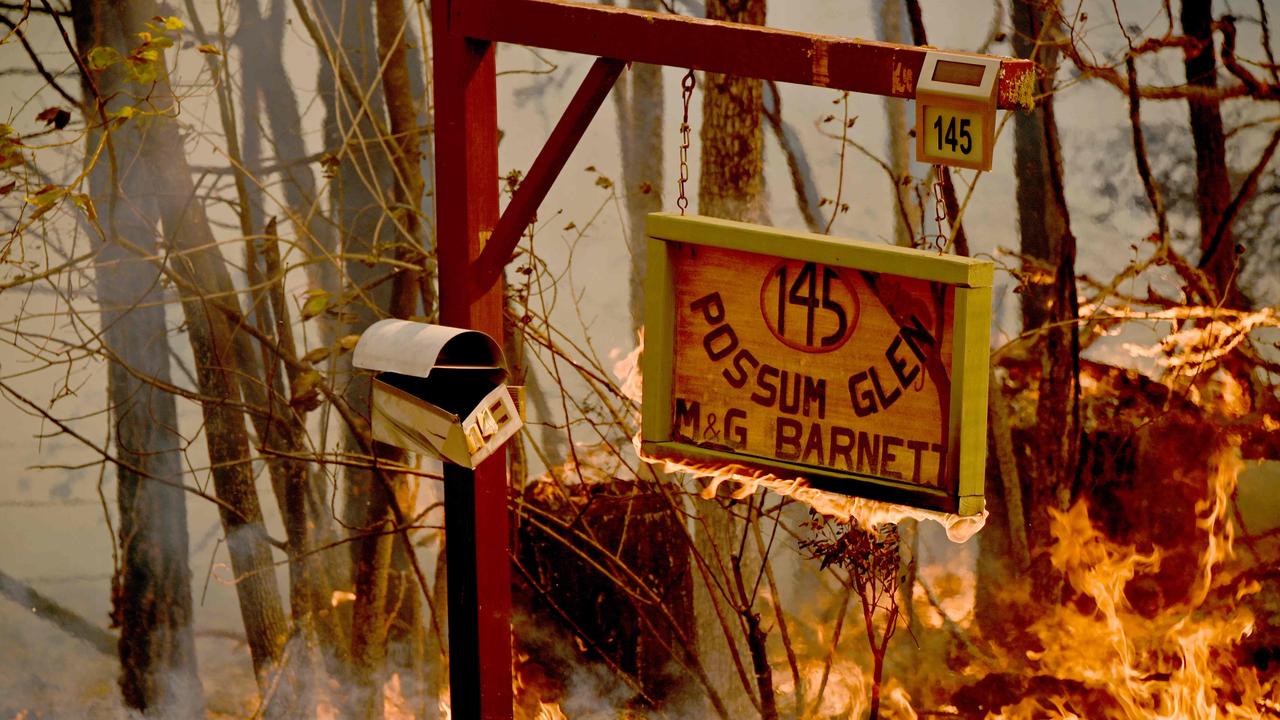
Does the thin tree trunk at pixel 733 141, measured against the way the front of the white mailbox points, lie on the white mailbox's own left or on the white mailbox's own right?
on the white mailbox's own left

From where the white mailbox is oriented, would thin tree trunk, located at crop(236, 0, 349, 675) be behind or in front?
behind

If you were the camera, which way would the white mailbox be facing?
facing the viewer and to the right of the viewer

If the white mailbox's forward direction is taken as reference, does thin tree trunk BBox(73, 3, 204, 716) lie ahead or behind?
behind

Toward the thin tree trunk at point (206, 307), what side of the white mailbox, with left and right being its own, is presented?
back

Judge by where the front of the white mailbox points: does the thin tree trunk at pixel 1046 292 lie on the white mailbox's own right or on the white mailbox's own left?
on the white mailbox's own left

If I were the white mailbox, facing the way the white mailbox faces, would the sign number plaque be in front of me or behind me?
in front

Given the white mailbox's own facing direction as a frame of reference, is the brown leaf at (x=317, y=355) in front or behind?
behind

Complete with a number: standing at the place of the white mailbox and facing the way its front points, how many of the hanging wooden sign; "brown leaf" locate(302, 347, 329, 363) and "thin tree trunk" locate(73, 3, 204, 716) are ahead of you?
1

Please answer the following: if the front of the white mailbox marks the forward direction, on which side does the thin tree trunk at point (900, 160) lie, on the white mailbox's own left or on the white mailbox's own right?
on the white mailbox's own left
